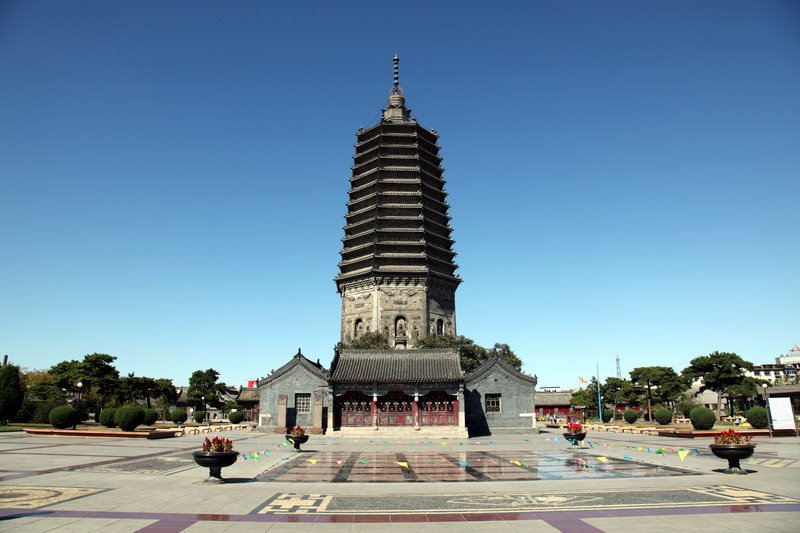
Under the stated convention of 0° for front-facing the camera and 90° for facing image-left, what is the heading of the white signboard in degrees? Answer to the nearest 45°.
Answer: approximately 0°

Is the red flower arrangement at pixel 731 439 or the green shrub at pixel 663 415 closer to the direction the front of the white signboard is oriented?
the red flower arrangement

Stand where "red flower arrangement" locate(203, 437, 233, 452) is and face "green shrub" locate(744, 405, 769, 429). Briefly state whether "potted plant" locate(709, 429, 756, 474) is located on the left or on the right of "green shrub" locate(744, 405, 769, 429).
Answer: right

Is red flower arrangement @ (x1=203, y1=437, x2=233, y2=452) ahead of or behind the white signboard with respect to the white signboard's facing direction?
ahead

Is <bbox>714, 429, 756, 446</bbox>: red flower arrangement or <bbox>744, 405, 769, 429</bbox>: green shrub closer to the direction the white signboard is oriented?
the red flower arrangement

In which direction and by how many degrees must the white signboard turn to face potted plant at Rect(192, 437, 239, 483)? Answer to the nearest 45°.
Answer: approximately 45° to its right

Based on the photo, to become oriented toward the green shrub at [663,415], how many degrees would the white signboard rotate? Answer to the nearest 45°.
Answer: approximately 135° to its right

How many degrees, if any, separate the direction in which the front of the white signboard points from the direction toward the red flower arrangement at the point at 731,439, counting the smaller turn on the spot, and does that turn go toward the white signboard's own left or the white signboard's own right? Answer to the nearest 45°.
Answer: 0° — it already faces it

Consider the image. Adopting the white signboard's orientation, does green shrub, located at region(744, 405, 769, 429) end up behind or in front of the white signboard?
behind

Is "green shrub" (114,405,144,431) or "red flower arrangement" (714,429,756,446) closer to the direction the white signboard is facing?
the red flower arrangement

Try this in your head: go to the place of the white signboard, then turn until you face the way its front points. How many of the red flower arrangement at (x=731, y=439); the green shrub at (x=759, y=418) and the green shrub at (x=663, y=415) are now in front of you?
1
